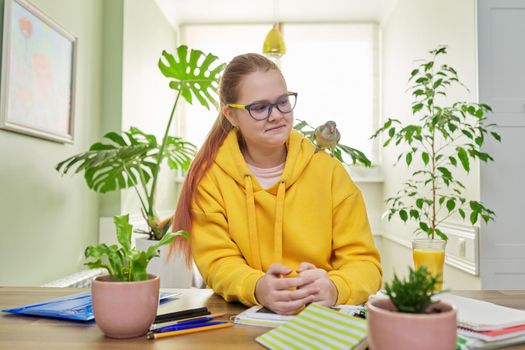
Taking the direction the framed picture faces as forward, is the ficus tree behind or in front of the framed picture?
in front

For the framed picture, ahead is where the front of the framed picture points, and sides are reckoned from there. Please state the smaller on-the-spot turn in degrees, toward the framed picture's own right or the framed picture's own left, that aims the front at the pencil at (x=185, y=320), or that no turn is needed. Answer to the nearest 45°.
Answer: approximately 45° to the framed picture's own right

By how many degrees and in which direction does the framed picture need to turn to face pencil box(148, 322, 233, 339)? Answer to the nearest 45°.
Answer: approximately 45° to its right

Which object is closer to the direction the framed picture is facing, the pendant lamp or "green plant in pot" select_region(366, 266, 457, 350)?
the green plant in pot

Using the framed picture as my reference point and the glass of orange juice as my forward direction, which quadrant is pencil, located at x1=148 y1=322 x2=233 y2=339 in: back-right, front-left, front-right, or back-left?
front-right

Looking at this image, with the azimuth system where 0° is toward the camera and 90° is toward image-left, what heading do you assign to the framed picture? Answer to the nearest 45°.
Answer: approximately 315°

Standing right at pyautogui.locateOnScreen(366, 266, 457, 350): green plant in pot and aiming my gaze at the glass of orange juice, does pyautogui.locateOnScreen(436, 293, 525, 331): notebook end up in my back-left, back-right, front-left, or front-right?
front-right

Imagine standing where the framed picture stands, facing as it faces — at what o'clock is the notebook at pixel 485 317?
The notebook is roughly at 1 o'clock from the framed picture.

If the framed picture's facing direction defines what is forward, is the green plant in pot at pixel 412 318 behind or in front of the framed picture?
in front

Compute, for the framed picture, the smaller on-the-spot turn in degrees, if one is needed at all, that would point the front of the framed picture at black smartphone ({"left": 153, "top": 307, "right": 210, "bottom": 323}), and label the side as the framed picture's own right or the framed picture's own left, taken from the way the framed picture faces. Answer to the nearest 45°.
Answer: approximately 45° to the framed picture's own right

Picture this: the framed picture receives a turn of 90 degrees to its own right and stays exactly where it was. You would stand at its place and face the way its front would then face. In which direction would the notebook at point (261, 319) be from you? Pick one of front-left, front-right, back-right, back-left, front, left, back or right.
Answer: front-left

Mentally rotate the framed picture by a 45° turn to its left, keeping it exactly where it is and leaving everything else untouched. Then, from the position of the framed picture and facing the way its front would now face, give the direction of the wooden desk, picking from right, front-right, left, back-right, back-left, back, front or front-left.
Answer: right

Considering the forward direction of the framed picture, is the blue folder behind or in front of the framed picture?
in front

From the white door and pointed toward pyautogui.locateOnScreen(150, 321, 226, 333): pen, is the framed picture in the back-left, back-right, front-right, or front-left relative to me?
front-right

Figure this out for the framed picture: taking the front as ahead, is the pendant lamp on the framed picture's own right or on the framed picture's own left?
on the framed picture's own left

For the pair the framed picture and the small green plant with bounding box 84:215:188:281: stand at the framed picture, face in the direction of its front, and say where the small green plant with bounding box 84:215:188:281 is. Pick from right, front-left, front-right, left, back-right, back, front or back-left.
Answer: front-right

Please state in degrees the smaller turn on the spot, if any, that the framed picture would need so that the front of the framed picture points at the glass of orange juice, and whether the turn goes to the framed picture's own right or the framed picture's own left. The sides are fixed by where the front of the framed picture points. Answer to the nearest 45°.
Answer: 0° — it already faces it
